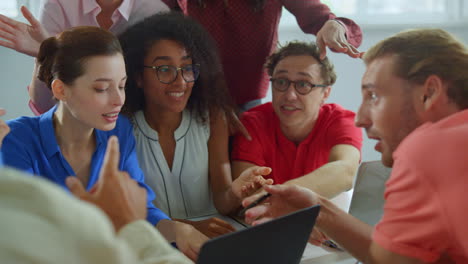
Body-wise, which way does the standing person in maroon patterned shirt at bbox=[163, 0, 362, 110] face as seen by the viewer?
toward the camera

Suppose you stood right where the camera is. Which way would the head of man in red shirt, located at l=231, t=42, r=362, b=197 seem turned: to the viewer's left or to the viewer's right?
to the viewer's left

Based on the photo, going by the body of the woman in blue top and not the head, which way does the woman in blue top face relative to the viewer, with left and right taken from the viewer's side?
facing the viewer and to the right of the viewer

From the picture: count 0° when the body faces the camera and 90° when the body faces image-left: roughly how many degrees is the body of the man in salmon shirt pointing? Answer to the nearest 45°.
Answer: approximately 90°

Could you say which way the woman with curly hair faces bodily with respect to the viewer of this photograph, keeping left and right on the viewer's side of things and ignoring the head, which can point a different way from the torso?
facing the viewer

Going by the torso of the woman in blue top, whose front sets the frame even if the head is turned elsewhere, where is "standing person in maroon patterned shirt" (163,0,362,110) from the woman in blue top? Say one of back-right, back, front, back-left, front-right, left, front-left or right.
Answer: left

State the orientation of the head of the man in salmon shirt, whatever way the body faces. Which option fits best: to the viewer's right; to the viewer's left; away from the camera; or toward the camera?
to the viewer's left

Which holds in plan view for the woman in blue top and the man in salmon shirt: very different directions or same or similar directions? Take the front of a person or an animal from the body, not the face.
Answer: very different directions

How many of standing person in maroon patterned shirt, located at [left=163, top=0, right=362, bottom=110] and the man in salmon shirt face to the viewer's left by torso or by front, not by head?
1

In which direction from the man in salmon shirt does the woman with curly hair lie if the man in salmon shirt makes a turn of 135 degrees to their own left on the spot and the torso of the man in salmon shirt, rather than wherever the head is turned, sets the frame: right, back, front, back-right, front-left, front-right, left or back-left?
back

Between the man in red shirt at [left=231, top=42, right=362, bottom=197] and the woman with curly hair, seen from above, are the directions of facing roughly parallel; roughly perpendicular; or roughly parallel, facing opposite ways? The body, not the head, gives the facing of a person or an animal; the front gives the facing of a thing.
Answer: roughly parallel

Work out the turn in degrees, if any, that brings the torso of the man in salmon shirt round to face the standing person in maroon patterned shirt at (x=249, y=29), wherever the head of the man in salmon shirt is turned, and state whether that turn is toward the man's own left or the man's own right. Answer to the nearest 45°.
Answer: approximately 45° to the man's own right
